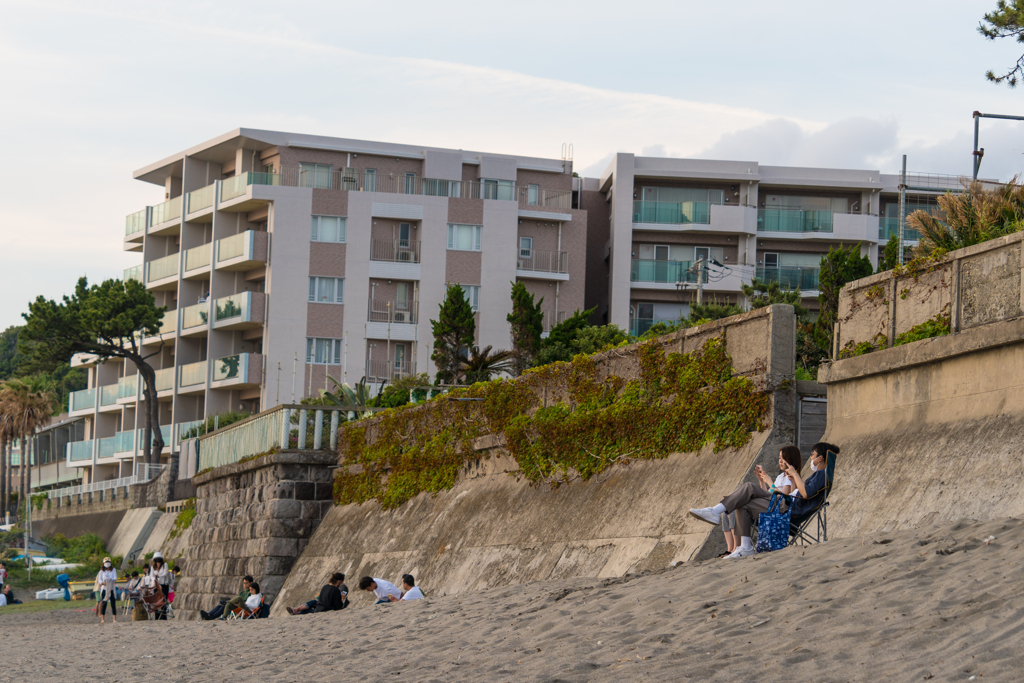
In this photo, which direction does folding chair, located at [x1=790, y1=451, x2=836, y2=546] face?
to the viewer's left

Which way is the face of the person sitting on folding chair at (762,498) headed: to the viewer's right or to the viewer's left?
to the viewer's left

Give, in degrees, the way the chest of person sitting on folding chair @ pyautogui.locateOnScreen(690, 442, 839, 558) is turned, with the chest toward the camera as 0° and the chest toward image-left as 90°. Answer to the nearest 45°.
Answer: approximately 90°

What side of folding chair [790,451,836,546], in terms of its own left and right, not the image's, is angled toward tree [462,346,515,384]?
right

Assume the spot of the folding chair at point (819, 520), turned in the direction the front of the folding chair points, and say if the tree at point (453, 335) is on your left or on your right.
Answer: on your right

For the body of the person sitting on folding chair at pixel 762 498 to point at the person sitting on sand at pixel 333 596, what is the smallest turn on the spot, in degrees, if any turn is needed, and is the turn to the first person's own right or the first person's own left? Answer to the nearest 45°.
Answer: approximately 45° to the first person's own right
